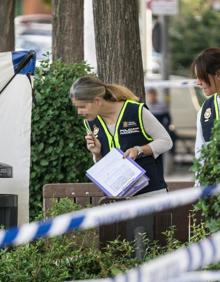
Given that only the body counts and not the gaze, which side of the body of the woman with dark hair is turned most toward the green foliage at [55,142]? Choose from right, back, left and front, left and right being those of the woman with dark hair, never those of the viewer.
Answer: right

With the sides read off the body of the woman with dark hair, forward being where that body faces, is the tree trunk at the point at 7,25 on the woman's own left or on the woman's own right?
on the woman's own right

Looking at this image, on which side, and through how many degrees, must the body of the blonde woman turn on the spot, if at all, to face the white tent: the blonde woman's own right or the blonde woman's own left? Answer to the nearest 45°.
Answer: approximately 90° to the blonde woman's own right

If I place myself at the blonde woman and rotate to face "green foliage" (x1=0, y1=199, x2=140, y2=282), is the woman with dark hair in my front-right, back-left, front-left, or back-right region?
back-left

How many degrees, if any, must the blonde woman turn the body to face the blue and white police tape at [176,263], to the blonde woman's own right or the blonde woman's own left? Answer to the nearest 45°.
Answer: approximately 45° to the blonde woman's own left

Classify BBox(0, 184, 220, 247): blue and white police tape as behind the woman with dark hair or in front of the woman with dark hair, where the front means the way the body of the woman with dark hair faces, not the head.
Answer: in front

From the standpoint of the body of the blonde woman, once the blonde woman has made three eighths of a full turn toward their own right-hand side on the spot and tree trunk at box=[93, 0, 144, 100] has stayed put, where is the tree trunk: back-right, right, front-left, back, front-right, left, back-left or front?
front

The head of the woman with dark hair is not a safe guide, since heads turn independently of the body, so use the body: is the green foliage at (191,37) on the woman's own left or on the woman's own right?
on the woman's own right

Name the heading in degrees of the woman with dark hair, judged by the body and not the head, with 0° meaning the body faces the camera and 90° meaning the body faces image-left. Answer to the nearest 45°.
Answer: approximately 45°

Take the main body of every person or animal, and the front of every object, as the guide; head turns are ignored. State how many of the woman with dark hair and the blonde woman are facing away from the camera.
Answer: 0

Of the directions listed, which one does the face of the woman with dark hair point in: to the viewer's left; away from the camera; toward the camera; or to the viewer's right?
to the viewer's left

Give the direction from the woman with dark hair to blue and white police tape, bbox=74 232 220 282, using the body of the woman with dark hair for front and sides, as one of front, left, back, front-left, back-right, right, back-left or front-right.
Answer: front-left
